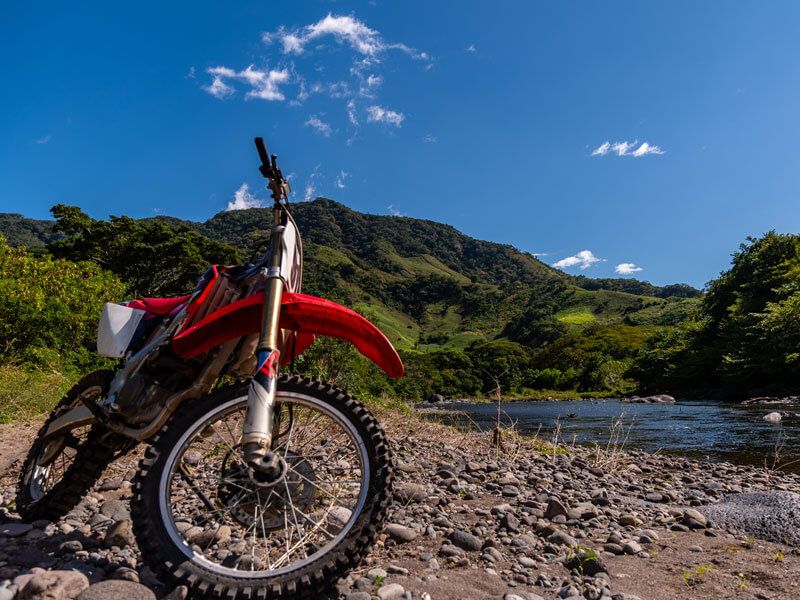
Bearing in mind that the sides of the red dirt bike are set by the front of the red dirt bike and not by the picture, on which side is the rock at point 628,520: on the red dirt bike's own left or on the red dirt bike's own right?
on the red dirt bike's own left

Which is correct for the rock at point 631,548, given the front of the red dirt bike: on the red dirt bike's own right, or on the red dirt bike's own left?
on the red dirt bike's own left

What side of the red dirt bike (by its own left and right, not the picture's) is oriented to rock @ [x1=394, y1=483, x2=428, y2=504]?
left

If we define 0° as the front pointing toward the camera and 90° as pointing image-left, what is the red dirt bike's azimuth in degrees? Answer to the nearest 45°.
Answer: approximately 315°

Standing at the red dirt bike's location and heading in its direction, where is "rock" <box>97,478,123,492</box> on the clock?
The rock is roughly at 7 o'clock from the red dirt bike.
